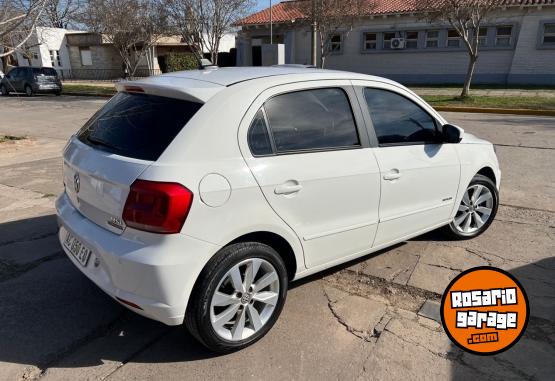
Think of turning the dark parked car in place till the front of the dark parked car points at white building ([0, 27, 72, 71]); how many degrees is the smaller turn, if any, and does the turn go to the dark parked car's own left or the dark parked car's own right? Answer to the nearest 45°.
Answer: approximately 45° to the dark parked car's own right

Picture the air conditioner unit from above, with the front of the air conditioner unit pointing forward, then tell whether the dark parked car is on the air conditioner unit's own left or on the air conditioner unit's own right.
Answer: on the air conditioner unit's own right

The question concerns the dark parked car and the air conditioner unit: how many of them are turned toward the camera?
1

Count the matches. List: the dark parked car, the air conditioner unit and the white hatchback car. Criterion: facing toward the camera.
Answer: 1

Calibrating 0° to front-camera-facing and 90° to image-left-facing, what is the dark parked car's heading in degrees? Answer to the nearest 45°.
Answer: approximately 135°

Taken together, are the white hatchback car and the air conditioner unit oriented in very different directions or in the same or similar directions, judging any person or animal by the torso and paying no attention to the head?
very different directions

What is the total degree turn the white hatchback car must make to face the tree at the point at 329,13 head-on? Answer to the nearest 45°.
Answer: approximately 45° to its left

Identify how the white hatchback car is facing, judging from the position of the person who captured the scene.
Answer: facing away from the viewer and to the right of the viewer

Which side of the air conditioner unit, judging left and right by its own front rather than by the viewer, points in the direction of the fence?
right

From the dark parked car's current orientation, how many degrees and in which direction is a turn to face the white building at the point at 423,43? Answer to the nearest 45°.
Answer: approximately 180°

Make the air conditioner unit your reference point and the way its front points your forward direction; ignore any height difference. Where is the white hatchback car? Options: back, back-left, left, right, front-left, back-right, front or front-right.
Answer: front

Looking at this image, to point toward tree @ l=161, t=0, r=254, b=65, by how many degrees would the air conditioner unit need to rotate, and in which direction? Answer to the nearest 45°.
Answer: approximately 45° to its right

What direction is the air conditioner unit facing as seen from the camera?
toward the camera

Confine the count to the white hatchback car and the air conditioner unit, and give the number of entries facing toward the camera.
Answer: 1
